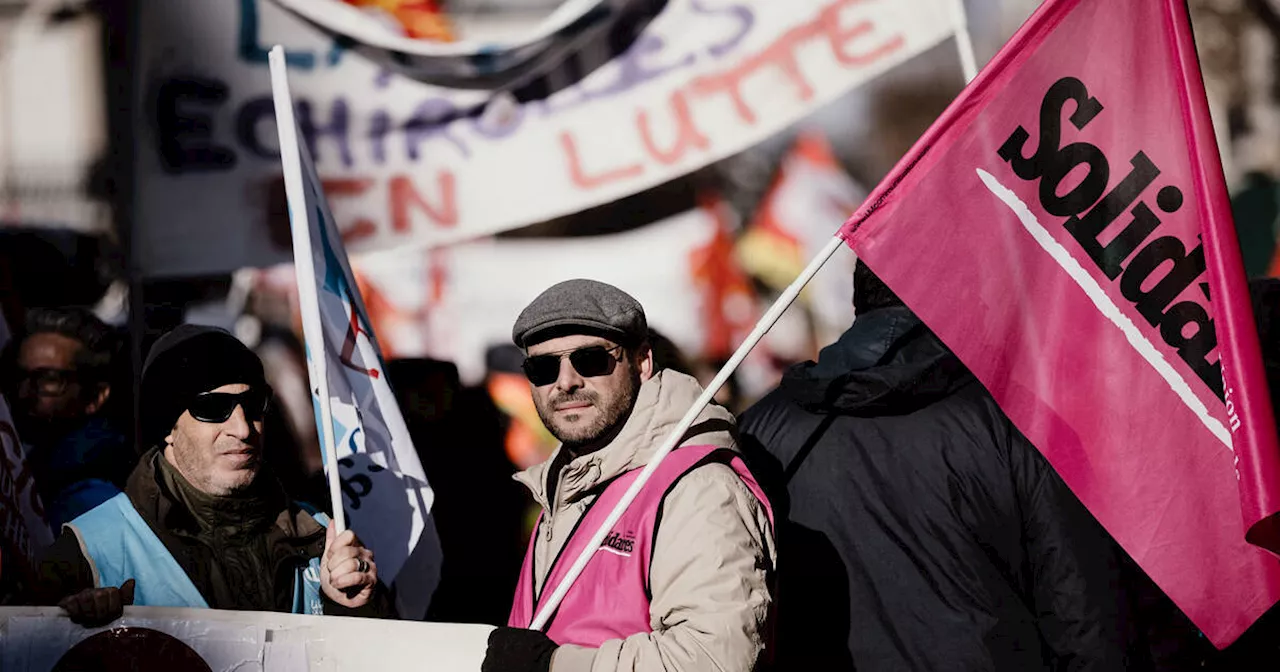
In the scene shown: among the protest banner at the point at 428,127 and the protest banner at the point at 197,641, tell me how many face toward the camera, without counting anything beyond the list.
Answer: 2

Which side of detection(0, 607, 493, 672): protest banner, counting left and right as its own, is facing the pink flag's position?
left

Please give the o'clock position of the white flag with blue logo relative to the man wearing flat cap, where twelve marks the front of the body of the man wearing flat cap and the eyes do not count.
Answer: The white flag with blue logo is roughly at 3 o'clock from the man wearing flat cap.

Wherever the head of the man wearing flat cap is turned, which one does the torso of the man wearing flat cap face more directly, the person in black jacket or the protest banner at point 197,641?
the protest banner

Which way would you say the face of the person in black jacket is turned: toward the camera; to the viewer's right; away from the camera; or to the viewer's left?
away from the camera

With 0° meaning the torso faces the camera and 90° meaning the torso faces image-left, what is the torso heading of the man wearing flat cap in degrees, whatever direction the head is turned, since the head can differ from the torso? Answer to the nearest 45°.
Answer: approximately 45°

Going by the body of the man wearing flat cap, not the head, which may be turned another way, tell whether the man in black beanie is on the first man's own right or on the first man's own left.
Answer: on the first man's own right

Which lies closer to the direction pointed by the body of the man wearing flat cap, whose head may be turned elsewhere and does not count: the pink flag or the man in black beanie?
the man in black beanie
